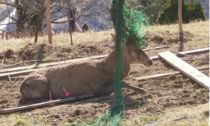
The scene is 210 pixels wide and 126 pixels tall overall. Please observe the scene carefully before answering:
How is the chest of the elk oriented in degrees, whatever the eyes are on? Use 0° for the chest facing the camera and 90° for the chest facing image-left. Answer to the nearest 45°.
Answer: approximately 270°

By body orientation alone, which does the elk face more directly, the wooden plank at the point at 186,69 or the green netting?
the wooden plank

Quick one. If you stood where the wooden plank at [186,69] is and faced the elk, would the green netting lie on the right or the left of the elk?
left

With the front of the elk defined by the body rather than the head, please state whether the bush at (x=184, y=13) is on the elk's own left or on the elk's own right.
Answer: on the elk's own left

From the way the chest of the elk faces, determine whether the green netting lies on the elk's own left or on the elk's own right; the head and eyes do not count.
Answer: on the elk's own right

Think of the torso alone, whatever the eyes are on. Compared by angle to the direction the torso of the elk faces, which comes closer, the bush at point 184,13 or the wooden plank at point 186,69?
the wooden plank

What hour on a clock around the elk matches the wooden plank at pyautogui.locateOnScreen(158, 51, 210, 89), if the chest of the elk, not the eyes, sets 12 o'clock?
The wooden plank is roughly at 12 o'clock from the elk.
